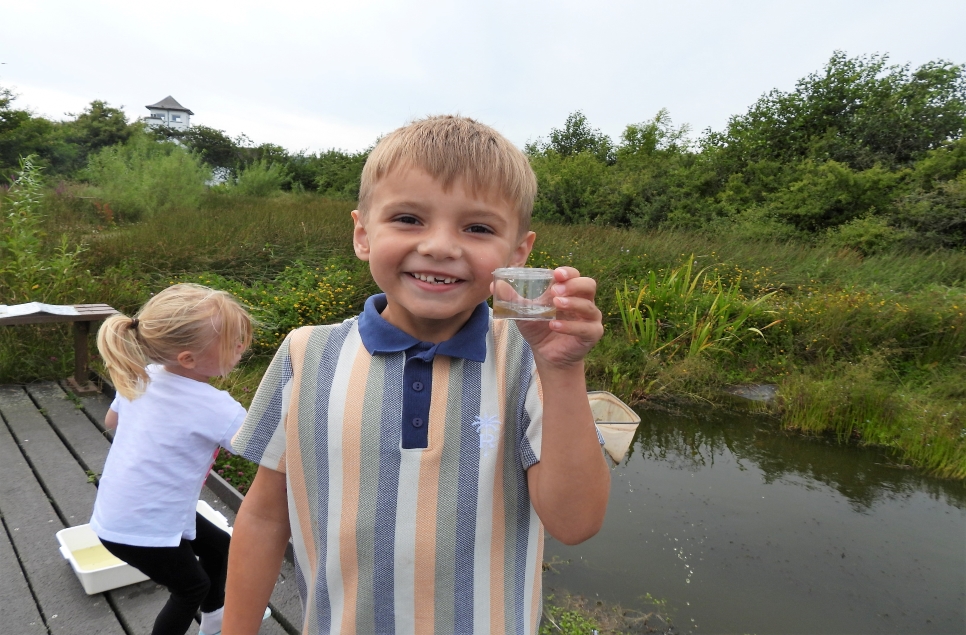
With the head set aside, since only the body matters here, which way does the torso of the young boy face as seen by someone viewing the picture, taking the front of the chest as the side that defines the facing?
toward the camera

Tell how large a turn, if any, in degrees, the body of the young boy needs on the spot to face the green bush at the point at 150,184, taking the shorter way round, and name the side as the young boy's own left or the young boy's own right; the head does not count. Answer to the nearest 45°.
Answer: approximately 135° to the young boy's own right

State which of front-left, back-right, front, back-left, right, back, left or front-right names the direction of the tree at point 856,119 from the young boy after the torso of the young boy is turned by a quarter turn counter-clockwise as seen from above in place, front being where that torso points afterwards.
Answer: front-left

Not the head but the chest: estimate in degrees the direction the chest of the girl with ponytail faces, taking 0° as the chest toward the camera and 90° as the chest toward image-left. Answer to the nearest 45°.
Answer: approximately 225°

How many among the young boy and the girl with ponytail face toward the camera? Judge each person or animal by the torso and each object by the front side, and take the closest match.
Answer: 1

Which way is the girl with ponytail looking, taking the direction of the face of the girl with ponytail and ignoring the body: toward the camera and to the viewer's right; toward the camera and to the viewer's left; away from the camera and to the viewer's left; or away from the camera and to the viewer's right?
away from the camera and to the viewer's right

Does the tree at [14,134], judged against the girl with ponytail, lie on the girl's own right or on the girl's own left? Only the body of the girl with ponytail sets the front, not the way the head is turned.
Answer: on the girl's own left

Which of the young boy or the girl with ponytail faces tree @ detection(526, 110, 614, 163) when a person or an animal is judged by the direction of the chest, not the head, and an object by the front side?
the girl with ponytail

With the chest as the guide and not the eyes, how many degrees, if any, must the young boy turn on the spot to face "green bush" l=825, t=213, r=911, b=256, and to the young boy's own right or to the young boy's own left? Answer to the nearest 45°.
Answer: approximately 135° to the young boy's own left

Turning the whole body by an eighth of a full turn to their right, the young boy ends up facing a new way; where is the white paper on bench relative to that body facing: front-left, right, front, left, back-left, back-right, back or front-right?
right

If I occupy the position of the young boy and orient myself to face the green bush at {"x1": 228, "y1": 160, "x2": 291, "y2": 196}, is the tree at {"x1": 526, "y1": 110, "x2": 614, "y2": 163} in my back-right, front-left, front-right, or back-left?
front-right
